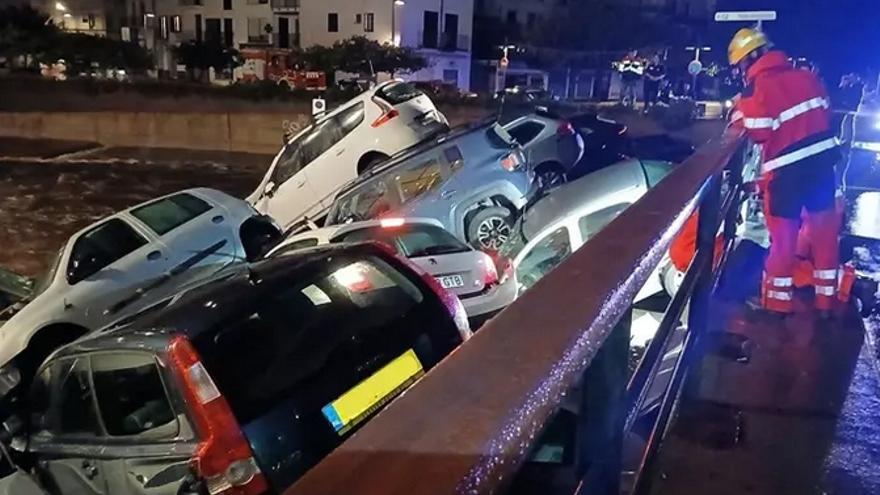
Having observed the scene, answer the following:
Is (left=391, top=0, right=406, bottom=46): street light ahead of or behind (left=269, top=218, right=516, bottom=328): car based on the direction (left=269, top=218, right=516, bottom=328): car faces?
ahead

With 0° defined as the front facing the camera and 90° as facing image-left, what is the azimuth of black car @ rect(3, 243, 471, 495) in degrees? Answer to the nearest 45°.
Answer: approximately 135°

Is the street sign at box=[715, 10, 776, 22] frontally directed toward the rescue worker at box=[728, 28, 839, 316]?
yes

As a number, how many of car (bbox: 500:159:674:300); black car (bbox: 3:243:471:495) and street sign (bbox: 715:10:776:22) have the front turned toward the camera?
1

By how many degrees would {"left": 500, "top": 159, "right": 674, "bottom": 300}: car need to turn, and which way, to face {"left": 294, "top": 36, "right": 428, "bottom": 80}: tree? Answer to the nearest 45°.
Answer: approximately 45° to its left

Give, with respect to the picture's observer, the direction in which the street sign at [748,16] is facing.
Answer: facing the viewer

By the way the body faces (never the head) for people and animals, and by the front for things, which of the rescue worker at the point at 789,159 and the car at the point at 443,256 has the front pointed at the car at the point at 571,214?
the rescue worker

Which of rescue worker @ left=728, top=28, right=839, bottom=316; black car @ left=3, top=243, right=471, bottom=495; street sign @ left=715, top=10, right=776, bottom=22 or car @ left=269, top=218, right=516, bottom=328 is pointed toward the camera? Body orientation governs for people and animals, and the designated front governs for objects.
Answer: the street sign

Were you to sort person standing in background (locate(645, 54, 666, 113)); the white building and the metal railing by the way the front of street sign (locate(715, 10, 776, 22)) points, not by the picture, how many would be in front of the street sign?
1

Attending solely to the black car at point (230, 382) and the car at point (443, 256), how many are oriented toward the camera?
0

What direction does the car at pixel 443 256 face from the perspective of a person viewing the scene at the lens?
facing away from the viewer and to the left of the viewer

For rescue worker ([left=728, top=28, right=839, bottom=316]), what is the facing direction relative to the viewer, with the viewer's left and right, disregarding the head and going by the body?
facing away from the viewer and to the left of the viewer

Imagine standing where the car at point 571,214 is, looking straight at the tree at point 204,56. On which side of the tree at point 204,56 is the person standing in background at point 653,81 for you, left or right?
right
